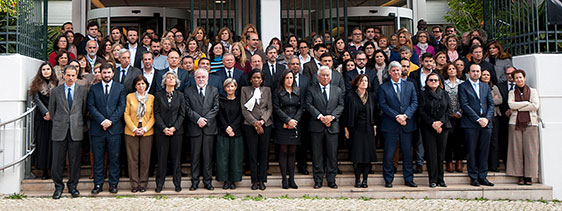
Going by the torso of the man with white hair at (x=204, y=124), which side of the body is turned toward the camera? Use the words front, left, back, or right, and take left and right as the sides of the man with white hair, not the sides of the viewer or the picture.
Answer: front

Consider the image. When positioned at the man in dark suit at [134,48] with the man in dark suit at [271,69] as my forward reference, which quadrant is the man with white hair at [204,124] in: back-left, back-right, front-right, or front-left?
front-right

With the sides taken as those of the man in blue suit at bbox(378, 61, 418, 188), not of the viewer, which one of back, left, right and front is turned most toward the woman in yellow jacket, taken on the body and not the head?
right

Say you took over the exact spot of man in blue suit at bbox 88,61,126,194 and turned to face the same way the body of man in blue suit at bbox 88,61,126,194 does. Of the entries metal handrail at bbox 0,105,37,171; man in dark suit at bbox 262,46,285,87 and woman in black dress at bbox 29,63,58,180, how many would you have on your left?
1

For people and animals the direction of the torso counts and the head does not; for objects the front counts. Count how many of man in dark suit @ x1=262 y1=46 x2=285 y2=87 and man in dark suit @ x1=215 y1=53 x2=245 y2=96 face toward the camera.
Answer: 2

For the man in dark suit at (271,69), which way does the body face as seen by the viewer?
toward the camera

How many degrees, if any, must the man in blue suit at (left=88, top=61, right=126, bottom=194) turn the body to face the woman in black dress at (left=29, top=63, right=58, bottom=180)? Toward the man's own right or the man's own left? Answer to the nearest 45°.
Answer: approximately 135° to the man's own right

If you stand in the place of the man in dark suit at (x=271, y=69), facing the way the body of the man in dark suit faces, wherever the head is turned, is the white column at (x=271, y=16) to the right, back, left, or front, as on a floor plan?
back

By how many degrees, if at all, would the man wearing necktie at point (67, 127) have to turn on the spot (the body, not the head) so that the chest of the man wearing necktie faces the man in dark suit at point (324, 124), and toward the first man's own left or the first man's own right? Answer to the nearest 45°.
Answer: approximately 90° to the first man's own left

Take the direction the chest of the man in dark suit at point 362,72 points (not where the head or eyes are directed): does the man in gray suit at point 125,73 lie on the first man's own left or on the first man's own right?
on the first man's own right

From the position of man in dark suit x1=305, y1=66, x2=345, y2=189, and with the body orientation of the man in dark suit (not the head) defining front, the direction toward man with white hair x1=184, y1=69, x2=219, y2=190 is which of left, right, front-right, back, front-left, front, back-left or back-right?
right

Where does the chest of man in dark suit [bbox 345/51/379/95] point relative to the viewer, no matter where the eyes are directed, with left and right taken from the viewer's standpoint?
facing the viewer

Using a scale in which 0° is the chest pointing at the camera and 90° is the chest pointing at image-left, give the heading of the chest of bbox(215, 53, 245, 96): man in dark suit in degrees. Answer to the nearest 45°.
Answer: approximately 0°

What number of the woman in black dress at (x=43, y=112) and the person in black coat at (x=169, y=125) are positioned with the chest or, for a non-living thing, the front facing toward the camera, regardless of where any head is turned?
2
